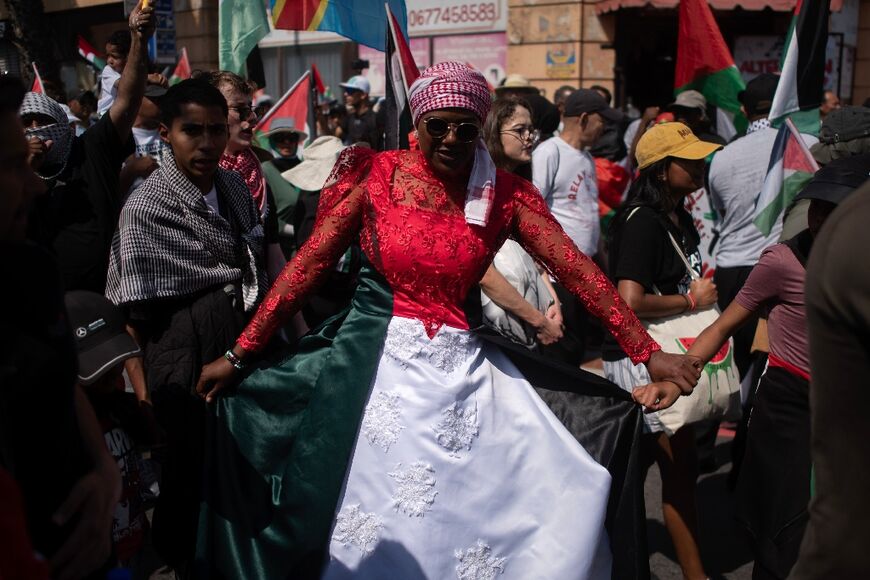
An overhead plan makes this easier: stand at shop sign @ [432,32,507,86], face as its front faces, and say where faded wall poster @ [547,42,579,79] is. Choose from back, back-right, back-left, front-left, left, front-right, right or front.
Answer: front-left

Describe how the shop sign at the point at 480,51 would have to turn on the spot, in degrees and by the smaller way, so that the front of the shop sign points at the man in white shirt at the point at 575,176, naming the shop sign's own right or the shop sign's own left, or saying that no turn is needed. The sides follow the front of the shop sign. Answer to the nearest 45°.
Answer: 0° — it already faces them

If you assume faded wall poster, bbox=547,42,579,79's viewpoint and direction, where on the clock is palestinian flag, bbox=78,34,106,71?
The palestinian flag is roughly at 2 o'clock from the faded wall poster.

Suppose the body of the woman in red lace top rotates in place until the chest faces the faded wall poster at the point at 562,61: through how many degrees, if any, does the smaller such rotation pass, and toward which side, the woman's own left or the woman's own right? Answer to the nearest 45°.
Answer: approximately 180°

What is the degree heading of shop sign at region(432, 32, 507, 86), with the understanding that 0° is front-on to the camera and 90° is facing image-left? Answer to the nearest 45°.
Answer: approximately 0°

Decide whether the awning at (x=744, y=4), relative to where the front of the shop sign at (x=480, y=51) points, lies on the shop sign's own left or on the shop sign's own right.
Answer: on the shop sign's own left

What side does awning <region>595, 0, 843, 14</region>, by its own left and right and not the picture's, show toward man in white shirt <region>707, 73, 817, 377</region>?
front

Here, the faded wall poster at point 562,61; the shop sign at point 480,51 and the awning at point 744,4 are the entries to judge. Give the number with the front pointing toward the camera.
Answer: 3

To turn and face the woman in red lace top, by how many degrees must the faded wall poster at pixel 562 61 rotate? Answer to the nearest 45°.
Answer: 0° — it already faces them
